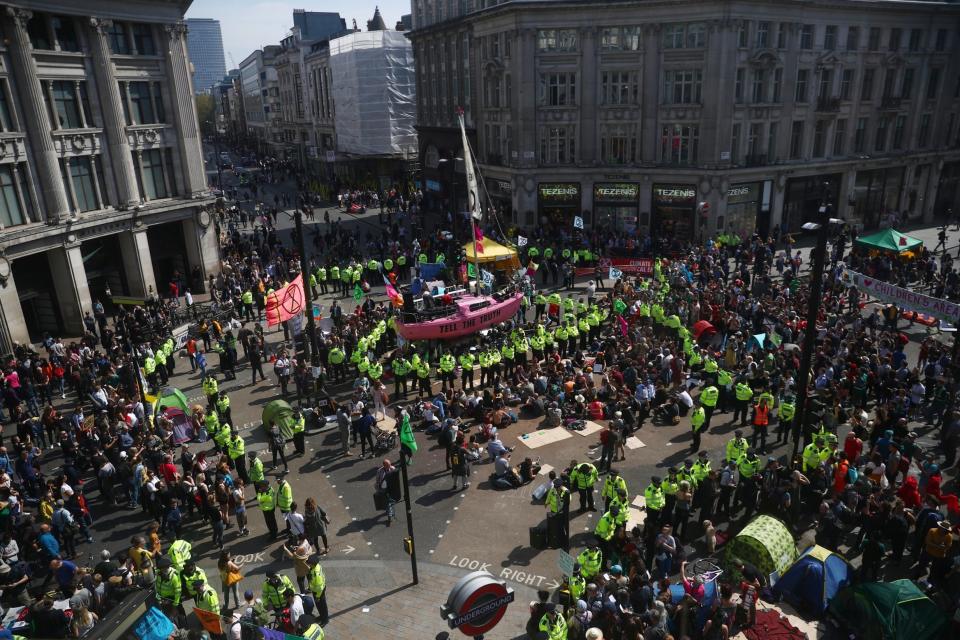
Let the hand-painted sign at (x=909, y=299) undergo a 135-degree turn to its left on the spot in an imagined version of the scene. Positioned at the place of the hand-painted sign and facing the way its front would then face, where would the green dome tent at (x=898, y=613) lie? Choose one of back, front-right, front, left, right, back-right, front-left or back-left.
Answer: right

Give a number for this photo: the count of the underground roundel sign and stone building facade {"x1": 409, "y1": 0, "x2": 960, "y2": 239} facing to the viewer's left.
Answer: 0

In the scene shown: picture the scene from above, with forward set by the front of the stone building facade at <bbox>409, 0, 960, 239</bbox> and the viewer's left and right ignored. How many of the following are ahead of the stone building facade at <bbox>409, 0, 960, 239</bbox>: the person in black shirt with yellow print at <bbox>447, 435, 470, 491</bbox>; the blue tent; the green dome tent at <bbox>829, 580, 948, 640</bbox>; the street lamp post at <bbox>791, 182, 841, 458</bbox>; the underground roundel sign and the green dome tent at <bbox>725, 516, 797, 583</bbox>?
6

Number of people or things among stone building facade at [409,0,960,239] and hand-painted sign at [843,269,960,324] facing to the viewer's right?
0

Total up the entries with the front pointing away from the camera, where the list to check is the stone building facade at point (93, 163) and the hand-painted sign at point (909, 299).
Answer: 0

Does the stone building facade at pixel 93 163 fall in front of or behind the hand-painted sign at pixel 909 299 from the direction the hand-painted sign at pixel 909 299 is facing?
in front

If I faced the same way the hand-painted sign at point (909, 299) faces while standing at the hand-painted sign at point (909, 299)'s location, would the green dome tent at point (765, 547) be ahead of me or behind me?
ahead

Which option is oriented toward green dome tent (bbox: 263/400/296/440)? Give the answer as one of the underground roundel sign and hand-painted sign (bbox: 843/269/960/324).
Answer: the hand-painted sign

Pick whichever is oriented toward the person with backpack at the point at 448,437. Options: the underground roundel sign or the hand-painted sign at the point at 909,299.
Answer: the hand-painted sign

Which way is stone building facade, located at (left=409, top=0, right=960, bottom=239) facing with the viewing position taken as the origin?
facing the viewer

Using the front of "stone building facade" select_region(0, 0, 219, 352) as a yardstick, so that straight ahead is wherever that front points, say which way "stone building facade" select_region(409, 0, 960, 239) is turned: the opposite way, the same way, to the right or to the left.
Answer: to the right

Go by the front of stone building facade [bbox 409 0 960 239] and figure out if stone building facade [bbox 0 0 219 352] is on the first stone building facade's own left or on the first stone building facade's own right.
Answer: on the first stone building facade's own right

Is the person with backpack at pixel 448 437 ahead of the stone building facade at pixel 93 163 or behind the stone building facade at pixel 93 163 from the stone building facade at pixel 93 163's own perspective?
ahead

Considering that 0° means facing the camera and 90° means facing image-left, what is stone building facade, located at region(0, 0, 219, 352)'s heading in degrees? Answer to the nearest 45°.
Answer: approximately 315°

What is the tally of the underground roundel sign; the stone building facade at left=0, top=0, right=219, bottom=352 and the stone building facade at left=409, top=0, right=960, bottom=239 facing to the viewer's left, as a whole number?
0
